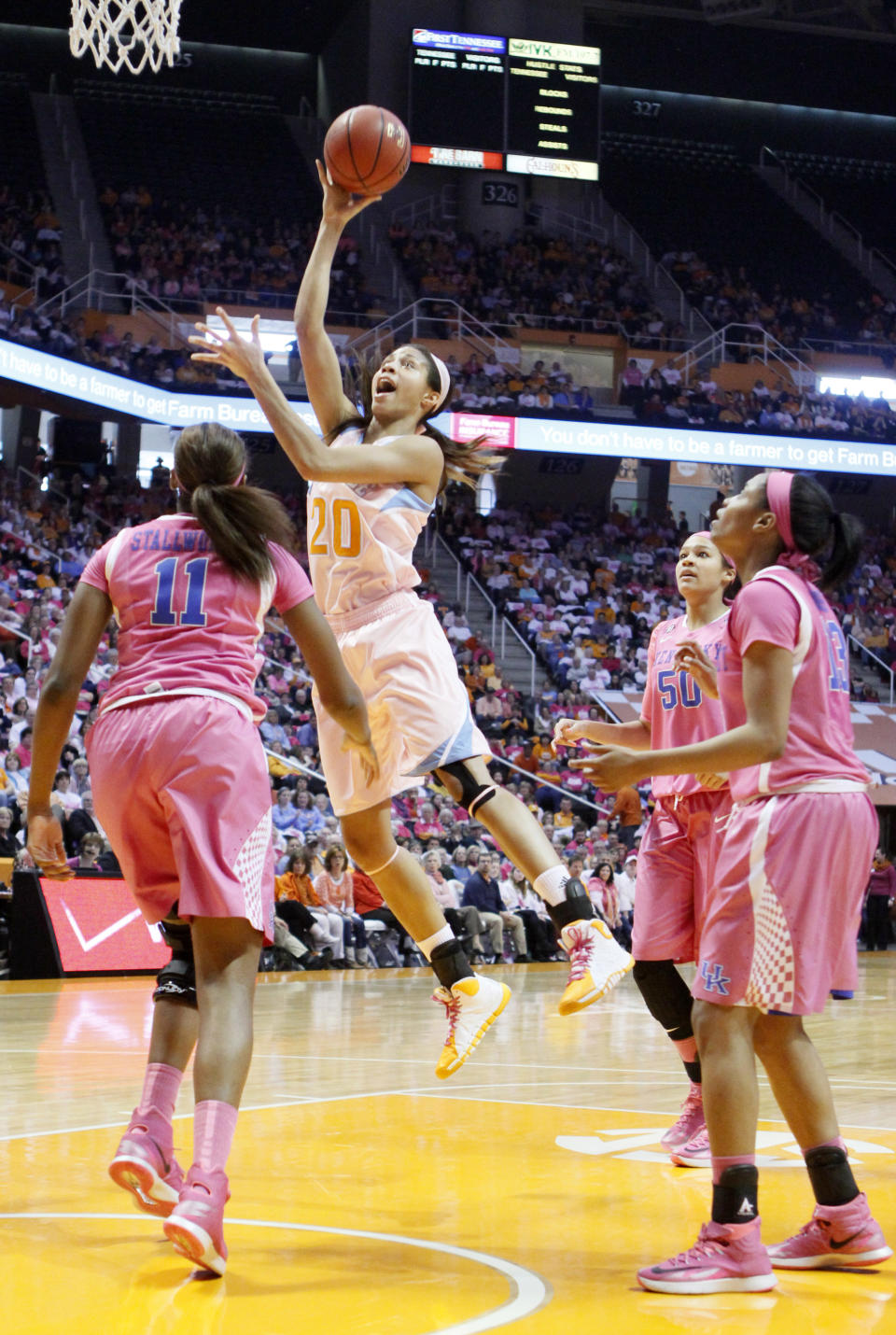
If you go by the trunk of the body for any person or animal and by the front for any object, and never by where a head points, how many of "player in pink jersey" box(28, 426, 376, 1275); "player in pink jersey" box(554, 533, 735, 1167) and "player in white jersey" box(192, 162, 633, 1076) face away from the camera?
1

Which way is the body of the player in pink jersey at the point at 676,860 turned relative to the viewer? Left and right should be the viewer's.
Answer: facing the viewer and to the left of the viewer

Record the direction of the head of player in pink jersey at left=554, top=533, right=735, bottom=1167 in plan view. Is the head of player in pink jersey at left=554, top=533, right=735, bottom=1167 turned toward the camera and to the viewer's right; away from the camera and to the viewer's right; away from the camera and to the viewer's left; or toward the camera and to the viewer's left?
toward the camera and to the viewer's left

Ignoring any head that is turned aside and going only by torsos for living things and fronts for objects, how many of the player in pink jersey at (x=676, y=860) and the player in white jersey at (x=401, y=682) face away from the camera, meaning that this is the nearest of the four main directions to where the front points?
0

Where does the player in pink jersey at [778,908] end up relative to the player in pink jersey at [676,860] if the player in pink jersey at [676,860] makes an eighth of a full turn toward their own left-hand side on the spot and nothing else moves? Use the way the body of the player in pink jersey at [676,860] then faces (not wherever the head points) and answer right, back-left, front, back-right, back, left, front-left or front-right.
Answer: front

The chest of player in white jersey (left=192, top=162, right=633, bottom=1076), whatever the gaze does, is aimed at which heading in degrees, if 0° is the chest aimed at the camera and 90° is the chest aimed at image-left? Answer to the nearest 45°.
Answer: approximately 45°

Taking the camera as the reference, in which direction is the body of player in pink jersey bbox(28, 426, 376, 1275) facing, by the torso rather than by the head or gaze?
away from the camera

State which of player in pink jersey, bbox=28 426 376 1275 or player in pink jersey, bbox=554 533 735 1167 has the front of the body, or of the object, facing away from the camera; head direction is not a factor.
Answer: player in pink jersey, bbox=28 426 376 1275

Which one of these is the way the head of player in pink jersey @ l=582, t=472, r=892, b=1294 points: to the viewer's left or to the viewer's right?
to the viewer's left

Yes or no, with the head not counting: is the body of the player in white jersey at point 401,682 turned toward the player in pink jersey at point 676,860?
no

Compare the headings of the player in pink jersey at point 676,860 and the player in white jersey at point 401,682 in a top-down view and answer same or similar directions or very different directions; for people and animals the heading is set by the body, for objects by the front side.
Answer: same or similar directions

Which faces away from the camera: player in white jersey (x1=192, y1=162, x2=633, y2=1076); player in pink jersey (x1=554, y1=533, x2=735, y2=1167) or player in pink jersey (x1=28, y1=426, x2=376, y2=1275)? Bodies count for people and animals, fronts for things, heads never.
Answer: player in pink jersey (x1=28, y1=426, x2=376, y2=1275)

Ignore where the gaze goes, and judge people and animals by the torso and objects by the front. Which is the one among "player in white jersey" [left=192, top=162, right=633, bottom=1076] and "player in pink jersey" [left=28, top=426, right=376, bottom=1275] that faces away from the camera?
"player in pink jersey" [left=28, top=426, right=376, bottom=1275]

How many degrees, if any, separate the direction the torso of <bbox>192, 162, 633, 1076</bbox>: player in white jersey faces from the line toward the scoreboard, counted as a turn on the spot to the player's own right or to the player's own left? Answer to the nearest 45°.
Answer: approximately 135° to the player's own right

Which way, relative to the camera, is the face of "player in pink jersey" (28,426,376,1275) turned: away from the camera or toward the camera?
away from the camera

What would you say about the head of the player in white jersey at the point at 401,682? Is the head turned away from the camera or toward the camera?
toward the camera
